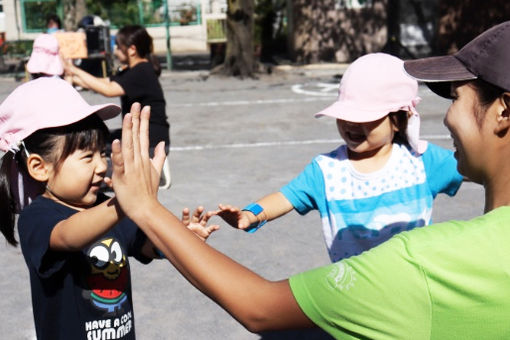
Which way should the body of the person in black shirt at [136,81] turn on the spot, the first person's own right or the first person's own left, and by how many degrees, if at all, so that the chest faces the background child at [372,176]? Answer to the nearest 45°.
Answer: approximately 90° to the first person's own left

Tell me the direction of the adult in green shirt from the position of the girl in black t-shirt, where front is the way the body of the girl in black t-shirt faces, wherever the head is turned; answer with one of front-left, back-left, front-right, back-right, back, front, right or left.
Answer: front

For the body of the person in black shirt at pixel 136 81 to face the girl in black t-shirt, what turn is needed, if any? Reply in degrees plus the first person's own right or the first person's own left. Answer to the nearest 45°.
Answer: approximately 90° to the first person's own left

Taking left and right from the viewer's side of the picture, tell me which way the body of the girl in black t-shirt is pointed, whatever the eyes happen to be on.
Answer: facing the viewer and to the right of the viewer

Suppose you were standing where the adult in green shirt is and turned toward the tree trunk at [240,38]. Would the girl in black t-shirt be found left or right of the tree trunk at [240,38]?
left

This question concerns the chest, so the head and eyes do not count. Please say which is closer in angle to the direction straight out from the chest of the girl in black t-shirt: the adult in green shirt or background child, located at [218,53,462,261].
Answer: the adult in green shirt

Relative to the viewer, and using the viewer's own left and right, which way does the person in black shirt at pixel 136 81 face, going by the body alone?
facing to the left of the viewer

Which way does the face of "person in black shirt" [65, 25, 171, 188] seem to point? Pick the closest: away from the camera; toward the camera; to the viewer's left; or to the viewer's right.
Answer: to the viewer's left

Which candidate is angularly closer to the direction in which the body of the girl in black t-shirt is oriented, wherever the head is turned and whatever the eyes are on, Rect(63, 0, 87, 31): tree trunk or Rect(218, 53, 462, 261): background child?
the background child

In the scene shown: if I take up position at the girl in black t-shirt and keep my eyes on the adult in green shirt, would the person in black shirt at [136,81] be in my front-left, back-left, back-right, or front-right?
back-left

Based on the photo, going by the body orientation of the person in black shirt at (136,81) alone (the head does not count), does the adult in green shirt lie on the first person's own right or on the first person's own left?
on the first person's own left

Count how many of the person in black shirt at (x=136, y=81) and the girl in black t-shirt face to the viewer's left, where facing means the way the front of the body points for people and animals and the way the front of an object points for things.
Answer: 1

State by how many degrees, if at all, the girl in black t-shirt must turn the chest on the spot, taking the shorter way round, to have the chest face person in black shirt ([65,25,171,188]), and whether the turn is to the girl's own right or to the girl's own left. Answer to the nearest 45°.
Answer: approximately 135° to the girl's own left

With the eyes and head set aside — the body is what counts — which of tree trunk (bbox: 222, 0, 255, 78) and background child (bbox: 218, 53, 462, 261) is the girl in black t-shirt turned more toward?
the background child

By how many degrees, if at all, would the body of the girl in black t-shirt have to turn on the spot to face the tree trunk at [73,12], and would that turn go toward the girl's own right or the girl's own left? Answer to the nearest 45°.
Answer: approximately 135° to the girl's own left

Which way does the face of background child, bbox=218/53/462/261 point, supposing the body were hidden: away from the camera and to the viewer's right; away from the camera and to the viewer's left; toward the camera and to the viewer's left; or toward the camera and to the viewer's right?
toward the camera and to the viewer's left
